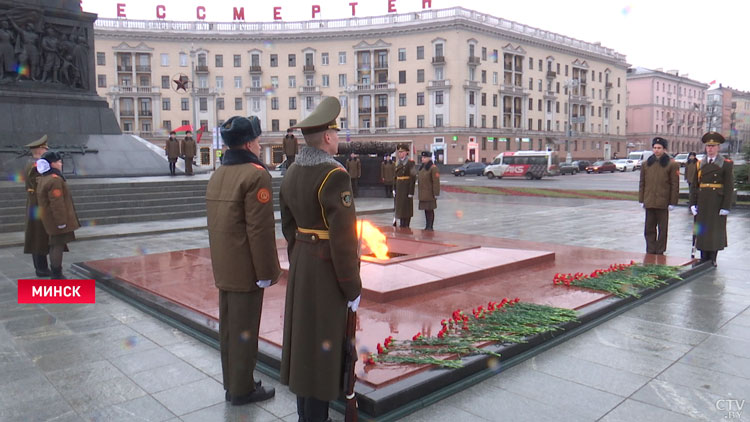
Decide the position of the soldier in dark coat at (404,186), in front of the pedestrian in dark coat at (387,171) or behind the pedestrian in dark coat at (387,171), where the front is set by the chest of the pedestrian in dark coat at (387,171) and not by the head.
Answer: in front

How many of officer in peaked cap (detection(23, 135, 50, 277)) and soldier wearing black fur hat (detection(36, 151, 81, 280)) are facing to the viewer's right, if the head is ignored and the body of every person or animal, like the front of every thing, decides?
2

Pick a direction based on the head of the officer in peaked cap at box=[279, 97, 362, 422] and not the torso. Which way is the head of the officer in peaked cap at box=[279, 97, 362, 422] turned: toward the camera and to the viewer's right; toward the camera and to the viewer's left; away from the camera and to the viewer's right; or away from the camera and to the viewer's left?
away from the camera and to the viewer's right

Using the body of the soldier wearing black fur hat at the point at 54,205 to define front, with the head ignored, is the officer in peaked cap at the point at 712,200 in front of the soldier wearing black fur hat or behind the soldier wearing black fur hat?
in front

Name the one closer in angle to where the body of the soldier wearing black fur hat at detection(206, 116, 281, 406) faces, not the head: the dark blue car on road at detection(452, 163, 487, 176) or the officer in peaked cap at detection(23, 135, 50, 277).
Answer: the dark blue car on road

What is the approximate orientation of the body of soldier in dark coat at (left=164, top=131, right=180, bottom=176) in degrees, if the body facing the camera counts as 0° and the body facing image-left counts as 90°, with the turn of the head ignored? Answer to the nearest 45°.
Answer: approximately 0°

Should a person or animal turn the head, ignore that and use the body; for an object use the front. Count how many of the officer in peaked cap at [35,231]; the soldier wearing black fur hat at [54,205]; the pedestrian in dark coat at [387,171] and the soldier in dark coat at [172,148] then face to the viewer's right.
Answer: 2

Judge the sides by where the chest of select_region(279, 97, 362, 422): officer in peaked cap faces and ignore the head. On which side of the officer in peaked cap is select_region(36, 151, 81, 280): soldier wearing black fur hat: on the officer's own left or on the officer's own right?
on the officer's own left

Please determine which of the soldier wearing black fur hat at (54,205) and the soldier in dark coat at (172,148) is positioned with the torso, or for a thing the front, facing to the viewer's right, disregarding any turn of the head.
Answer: the soldier wearing black fur hat

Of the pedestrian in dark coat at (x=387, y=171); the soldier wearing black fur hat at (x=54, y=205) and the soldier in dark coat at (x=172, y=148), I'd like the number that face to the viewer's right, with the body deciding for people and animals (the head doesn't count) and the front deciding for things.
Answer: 1

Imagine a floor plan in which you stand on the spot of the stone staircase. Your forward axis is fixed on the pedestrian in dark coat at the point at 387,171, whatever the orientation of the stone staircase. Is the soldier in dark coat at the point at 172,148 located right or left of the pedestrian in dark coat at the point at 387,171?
left

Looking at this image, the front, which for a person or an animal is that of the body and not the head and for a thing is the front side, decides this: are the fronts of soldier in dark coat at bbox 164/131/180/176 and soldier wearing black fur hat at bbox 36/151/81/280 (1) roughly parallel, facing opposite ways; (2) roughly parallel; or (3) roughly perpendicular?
roughly perpendicular

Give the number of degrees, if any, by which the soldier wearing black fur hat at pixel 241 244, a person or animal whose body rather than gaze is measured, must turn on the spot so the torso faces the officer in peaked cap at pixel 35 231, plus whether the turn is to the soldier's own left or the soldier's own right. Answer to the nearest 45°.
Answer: approximately 90° to the soldier's own left

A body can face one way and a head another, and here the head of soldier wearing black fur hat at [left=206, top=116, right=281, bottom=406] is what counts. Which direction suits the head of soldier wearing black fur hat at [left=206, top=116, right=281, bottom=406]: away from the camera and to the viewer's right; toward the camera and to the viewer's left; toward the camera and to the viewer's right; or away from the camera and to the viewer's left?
away from the camera and to the viewer's right
